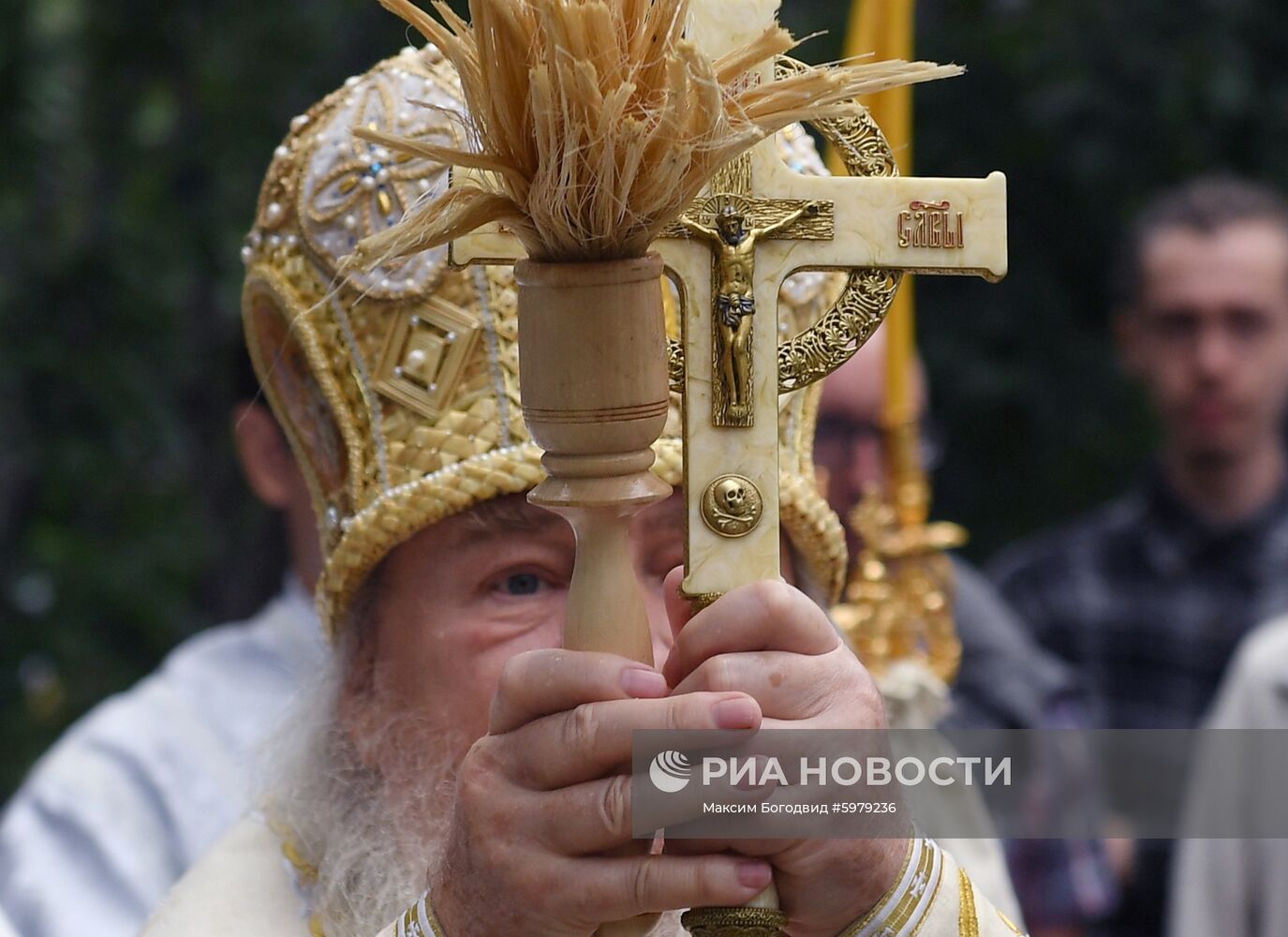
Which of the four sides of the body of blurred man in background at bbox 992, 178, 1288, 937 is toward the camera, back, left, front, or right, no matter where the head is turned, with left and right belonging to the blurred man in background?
front

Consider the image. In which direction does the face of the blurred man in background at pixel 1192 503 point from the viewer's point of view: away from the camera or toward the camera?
toward the camera

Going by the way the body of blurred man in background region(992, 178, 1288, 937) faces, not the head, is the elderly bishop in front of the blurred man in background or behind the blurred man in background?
in front
